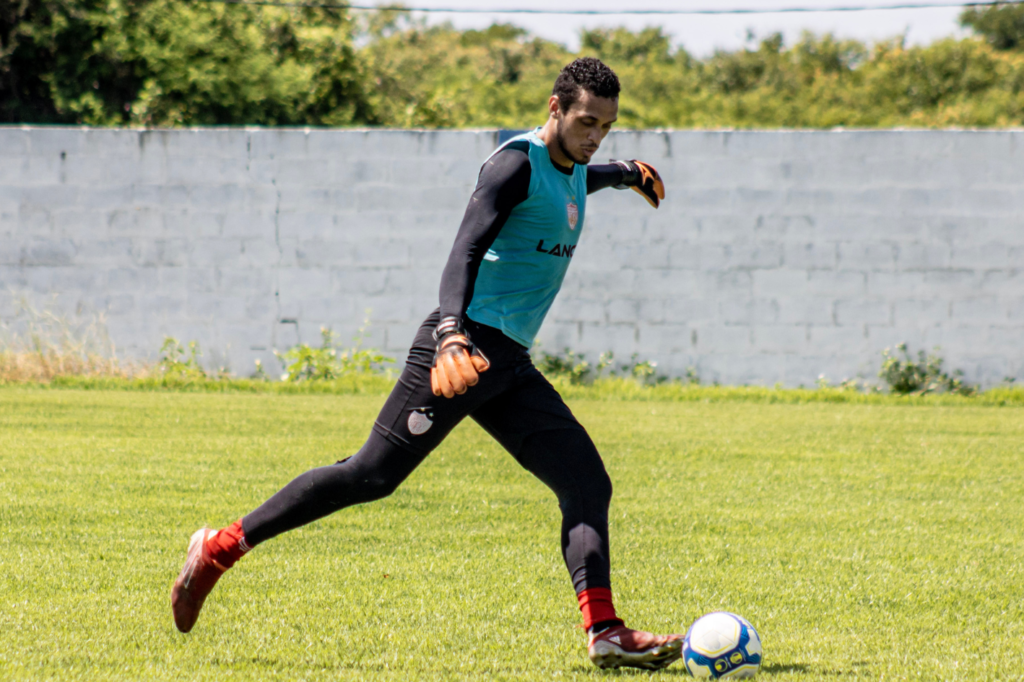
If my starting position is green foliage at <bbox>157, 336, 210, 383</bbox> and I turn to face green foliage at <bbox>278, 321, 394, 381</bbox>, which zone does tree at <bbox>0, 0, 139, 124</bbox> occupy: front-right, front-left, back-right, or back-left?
back-left

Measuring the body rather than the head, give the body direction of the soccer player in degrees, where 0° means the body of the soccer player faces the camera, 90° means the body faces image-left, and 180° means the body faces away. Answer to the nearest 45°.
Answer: approximately 315°

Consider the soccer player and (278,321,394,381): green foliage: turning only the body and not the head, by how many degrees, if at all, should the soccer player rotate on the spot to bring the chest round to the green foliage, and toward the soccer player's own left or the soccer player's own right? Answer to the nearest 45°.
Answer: approximately 135° to the soccer player's own left

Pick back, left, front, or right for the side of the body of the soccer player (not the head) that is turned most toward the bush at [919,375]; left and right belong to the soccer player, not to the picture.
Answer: left

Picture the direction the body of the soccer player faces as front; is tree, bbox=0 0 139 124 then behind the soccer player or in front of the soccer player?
behind

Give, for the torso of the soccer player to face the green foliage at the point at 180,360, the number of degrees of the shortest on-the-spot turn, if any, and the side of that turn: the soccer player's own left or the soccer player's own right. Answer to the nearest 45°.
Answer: approximately 135° to the soccer player's own left

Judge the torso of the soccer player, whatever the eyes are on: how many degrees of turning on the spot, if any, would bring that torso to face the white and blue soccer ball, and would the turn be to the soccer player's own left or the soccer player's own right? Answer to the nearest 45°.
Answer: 0° — they already face it
